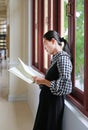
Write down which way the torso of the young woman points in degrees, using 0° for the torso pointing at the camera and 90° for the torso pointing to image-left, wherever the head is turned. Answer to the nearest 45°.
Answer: approximately 90°
